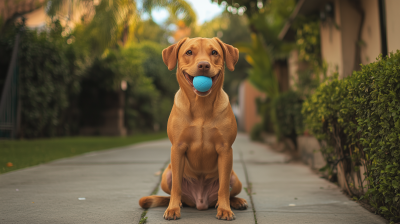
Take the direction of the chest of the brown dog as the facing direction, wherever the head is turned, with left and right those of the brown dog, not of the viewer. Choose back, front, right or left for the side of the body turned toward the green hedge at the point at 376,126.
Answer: left

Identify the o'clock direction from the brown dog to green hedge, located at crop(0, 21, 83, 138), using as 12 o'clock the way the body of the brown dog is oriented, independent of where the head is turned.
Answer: The green hedge is roughly at 5 o'clock from the brown dog.

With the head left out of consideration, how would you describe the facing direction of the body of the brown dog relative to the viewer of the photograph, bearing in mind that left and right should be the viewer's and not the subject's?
facing the viewer

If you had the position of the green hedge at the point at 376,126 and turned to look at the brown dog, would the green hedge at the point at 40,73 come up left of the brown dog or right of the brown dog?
right

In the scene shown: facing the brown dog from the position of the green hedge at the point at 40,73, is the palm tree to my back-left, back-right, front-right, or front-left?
back-left

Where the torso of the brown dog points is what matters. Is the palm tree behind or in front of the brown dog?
behind

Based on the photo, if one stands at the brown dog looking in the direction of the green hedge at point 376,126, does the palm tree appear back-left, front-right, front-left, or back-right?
back-left

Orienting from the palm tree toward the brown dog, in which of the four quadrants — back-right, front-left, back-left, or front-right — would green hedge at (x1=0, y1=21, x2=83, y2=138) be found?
front-right

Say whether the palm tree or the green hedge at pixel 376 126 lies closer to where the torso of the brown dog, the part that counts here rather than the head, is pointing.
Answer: the green hedge
